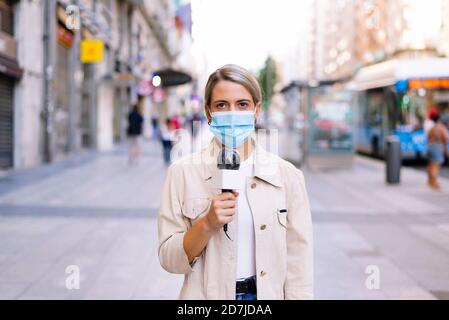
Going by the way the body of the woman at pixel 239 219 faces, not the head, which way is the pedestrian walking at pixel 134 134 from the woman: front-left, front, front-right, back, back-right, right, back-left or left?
back

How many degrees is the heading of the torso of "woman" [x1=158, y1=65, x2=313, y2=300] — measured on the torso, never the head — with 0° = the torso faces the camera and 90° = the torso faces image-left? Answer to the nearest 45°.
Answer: approximately 0°

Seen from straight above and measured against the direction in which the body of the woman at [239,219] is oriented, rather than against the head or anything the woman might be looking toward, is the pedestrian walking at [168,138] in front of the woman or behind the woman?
behind

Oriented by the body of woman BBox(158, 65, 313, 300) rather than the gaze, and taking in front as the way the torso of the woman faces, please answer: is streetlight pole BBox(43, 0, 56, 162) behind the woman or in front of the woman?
behind

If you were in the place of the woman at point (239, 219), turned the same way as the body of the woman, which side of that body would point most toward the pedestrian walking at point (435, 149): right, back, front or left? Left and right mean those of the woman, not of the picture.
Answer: back

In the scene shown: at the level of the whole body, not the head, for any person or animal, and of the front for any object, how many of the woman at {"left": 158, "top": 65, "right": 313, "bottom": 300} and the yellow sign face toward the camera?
2

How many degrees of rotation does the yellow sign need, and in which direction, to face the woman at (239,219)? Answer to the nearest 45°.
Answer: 0° — it already faces them

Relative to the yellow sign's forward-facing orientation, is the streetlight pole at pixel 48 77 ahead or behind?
ahead
